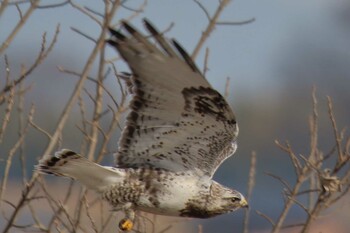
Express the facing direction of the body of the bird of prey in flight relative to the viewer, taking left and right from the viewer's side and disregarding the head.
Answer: facing to the right of the viewer
